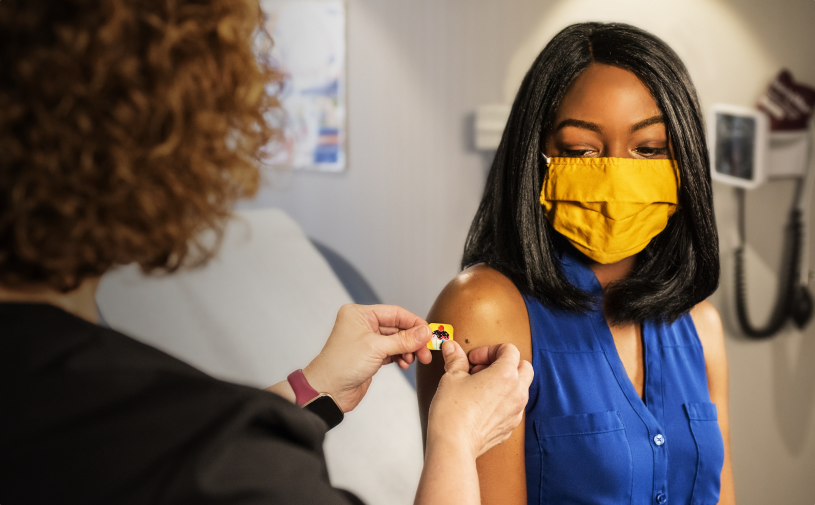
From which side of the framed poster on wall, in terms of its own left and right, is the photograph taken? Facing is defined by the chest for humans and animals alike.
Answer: front

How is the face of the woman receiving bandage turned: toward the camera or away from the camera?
toward the camera

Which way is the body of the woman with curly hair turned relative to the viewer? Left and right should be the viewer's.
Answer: facing away from the viewer and to the right of the viewer

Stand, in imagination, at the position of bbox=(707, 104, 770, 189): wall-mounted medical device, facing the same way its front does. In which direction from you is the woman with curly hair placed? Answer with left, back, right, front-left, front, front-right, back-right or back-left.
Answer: front-left

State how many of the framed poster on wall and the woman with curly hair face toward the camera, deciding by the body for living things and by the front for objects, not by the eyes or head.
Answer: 1

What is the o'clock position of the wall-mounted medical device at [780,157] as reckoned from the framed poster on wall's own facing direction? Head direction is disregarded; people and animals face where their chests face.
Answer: The wall-mounted medical device is roughly at 10 o'clock from the framed poster on wall.

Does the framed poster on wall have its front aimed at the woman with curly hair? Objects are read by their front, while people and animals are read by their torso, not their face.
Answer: yes

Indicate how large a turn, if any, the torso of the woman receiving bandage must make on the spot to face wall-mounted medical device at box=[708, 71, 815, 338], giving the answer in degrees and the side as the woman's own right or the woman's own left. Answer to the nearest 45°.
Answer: approximately 90° to the woman's own left

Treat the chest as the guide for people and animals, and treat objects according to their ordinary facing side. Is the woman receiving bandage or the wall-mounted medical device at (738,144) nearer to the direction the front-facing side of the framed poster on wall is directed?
the woman receiving bandage

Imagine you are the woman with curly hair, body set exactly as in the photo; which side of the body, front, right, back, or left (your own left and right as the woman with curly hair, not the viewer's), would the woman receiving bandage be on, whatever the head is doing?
front

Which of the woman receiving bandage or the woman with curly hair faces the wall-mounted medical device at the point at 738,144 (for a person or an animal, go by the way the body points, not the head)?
the woman with curly hair

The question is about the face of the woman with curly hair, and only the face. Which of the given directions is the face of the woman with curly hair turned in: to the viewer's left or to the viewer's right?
to the viewer's right

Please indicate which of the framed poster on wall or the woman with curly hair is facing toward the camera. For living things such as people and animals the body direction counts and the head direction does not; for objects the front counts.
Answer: the framed poster on wall

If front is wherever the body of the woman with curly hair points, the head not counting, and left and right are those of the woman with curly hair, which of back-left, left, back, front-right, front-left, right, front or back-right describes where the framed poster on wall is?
front-left

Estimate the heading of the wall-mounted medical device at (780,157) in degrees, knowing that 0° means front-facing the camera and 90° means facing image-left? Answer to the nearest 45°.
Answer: approximately 45°

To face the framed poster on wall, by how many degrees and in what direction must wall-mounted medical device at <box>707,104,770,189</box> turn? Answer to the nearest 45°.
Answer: approximately 45° to its right
